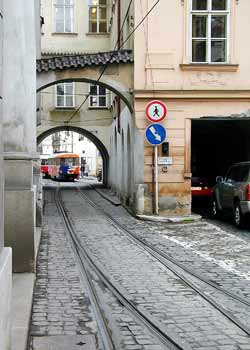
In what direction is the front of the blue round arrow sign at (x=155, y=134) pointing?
toward the camera

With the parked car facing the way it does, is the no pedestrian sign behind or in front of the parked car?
in front

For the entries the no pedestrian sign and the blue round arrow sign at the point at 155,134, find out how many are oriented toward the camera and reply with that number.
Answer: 2

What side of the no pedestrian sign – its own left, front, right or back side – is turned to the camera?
front

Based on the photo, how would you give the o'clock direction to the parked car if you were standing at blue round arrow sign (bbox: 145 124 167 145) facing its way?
The parked car is roughly at 10 o'clock from the blue round arrow sign.

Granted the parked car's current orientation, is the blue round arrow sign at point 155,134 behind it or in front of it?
in front

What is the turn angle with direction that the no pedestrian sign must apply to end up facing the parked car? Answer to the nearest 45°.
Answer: approximately 45° to its left
